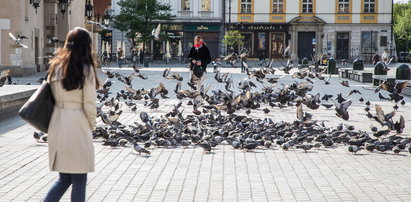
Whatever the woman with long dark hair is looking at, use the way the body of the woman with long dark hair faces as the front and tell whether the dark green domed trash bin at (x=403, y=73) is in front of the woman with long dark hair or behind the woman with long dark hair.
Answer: in front

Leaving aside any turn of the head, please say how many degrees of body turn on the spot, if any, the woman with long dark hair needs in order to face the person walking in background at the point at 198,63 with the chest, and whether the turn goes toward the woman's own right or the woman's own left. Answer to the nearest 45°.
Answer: approximately 45° to the woman's own left

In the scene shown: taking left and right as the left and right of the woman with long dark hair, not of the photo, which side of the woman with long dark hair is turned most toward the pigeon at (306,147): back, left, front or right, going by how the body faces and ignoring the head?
front

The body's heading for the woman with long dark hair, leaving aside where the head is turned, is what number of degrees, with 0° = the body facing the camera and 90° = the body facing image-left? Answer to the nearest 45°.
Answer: approximately 225°

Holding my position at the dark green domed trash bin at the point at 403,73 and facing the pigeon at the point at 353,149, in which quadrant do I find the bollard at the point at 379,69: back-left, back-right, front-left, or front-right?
back-right

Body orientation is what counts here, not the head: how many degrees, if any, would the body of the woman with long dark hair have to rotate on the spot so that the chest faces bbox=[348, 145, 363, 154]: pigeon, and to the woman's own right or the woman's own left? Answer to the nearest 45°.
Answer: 0° — they already face it

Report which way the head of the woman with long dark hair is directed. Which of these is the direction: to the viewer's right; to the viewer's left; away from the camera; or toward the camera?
away from the camera

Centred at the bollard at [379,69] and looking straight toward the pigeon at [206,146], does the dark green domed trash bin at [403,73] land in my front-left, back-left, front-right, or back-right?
front-left

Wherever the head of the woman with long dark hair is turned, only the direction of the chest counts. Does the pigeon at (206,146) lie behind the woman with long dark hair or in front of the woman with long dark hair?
in front

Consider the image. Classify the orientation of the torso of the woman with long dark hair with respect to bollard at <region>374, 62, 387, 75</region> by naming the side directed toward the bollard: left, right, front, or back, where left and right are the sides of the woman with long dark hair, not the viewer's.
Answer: front
